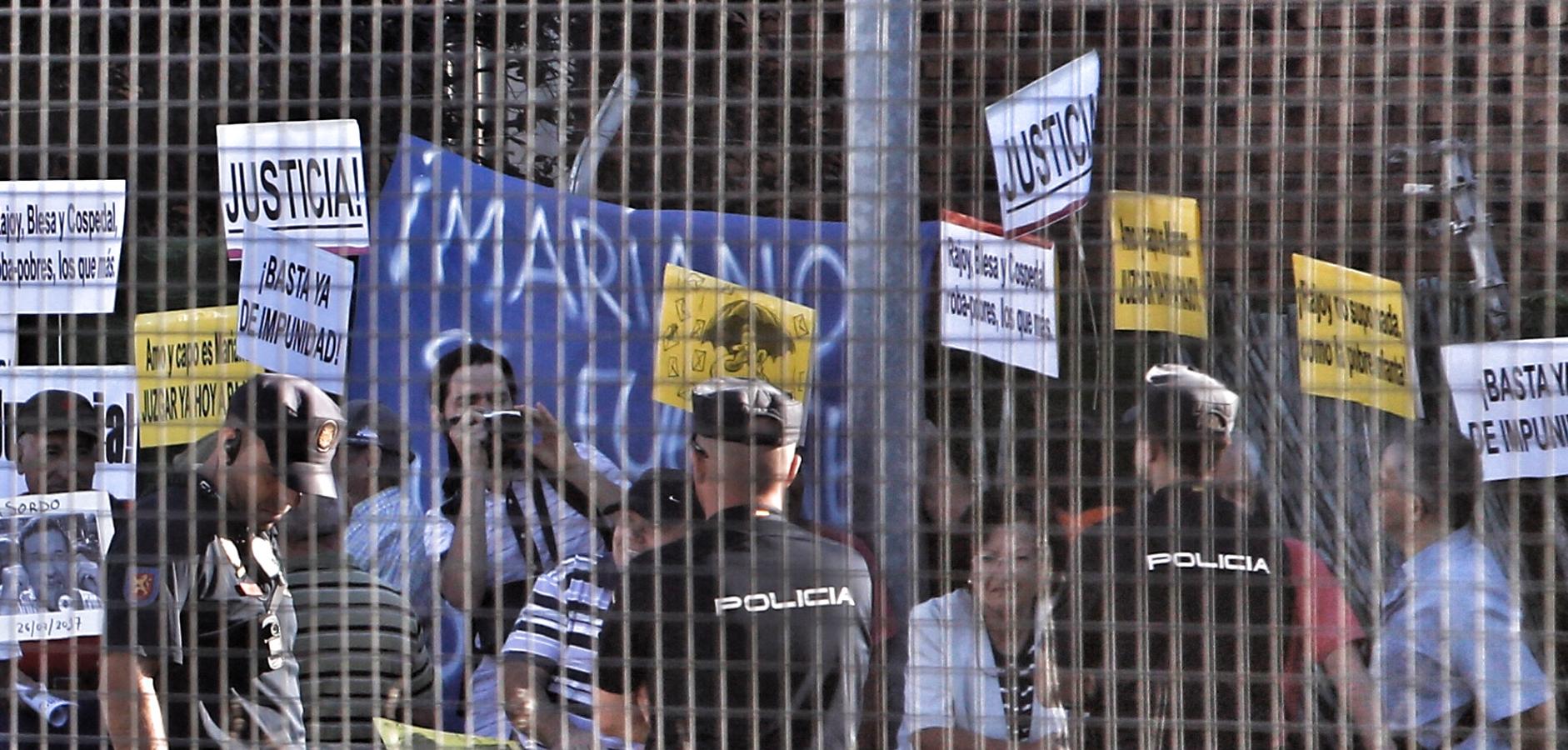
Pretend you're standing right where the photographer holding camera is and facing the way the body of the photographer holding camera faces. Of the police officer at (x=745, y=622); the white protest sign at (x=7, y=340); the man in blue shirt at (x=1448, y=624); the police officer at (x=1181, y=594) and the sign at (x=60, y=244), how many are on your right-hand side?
2

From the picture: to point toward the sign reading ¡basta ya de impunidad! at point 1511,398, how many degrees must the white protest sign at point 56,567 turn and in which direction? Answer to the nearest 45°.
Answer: approximately 45° to its left

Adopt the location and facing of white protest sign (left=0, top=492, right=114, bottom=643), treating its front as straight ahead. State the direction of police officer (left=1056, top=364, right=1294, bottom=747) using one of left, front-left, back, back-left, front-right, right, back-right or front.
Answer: front-left

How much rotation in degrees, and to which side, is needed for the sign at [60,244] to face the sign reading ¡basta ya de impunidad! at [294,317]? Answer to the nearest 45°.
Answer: approximately 45° to its left

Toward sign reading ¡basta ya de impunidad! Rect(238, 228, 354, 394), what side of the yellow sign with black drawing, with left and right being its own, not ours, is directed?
right

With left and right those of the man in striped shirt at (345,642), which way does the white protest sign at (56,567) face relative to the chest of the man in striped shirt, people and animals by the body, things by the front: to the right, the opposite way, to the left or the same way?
the opposite way

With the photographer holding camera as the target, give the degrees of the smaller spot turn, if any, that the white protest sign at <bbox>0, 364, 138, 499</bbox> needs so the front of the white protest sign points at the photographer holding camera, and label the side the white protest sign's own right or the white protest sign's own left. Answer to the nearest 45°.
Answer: approximately 45° to the white protest sign's own left

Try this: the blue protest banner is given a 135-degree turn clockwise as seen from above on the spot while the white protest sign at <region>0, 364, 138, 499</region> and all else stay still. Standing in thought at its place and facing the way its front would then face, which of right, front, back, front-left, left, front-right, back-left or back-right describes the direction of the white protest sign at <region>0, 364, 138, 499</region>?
front-left

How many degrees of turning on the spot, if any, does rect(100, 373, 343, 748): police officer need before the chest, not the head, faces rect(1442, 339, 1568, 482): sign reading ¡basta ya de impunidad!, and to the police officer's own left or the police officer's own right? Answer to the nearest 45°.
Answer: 0° — they already face it

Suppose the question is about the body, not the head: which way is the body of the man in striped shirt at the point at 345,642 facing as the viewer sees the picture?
away from the camera
